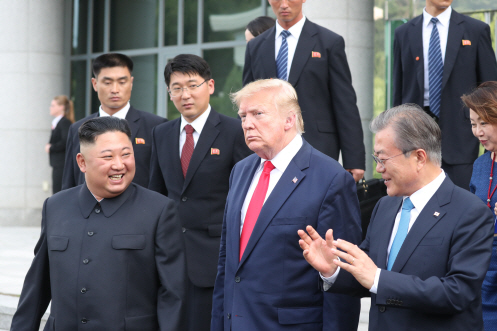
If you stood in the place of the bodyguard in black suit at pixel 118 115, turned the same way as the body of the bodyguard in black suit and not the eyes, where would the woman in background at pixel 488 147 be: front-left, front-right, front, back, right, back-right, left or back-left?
front-left

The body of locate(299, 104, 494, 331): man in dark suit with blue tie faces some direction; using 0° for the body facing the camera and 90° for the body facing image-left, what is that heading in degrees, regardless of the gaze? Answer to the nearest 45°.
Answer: approximately 45°

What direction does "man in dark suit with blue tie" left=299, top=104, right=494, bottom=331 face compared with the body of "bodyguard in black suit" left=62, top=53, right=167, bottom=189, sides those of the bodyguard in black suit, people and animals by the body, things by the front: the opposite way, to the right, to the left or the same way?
to the right

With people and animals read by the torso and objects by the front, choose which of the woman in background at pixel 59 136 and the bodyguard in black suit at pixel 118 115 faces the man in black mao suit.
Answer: the bodyguard in black suit

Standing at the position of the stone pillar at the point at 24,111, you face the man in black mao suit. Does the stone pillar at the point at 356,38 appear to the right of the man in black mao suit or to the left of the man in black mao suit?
left

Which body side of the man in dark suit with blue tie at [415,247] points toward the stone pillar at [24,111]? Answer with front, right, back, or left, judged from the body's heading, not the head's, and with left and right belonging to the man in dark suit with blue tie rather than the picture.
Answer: right

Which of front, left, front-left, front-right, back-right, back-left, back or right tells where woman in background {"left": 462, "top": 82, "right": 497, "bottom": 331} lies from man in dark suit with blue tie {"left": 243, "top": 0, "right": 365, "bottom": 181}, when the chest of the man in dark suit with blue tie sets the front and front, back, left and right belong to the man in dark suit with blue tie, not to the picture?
left

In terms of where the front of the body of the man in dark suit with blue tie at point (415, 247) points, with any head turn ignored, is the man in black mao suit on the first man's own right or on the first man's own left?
on the first man's own right

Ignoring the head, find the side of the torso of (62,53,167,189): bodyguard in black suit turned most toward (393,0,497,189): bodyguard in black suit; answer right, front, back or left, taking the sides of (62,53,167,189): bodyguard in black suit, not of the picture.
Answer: left

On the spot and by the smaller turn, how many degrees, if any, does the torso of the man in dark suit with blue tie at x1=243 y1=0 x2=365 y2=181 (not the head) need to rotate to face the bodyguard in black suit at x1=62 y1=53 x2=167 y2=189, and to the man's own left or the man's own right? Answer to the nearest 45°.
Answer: approximately 45° to the man's own right
